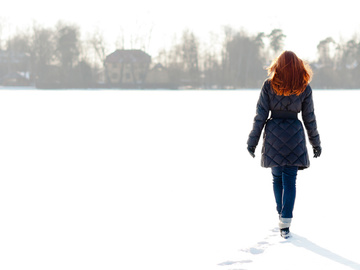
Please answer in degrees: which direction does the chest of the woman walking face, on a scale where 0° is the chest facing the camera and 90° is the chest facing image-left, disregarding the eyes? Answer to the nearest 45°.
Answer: approximately 180°

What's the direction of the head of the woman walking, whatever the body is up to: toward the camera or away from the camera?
away from the camera
